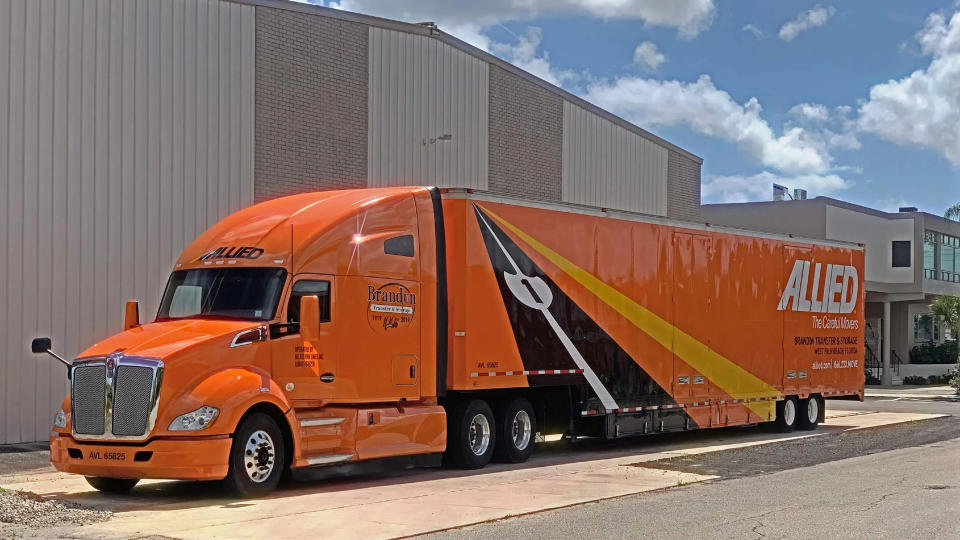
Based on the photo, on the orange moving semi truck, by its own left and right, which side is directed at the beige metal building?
right

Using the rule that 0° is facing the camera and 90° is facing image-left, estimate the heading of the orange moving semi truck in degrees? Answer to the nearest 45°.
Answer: approximately 45°
